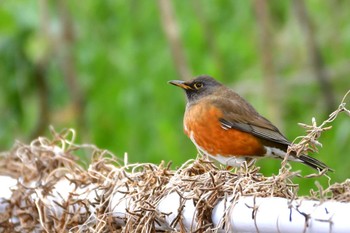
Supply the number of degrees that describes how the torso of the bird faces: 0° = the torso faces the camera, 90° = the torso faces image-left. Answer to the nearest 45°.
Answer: approximately 90°
